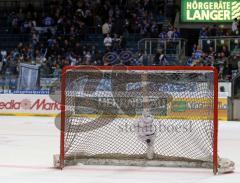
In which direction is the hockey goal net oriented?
toward the camera

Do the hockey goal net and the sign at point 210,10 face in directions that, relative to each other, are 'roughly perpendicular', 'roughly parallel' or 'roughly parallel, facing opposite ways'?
roughly parallel

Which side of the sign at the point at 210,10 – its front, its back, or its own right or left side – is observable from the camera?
front

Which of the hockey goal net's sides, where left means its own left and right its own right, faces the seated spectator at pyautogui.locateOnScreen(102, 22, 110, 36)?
back

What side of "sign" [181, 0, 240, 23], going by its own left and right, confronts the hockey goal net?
front

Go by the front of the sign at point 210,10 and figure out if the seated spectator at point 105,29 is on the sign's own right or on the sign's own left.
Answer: on the sign's own right

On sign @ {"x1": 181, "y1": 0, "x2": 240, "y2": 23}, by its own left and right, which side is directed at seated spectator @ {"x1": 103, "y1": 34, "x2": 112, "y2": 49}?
right
